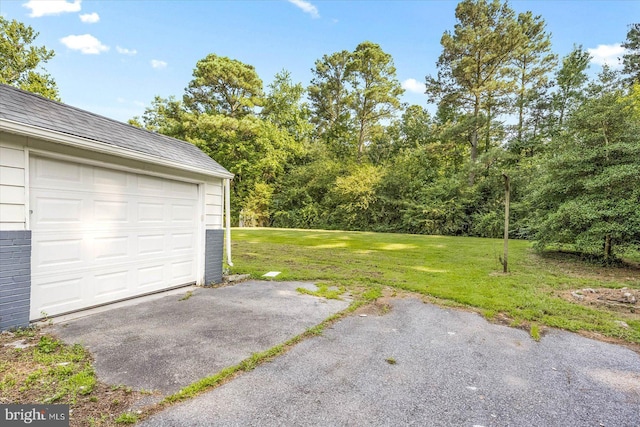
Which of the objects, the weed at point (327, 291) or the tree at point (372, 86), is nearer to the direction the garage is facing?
the weed

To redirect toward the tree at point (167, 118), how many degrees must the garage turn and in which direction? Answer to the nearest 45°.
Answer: approximately 135° to its left

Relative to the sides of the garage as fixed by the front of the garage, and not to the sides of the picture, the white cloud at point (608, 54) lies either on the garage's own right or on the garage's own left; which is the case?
on the garage's own left

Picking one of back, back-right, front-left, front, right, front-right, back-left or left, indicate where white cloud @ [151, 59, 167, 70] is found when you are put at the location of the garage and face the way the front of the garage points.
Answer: back-left

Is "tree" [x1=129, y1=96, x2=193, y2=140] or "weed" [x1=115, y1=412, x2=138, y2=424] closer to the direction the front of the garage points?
the weed

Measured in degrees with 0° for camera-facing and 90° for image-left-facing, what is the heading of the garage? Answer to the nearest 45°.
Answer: approximately 315°

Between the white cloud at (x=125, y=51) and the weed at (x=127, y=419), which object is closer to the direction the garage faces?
the weed

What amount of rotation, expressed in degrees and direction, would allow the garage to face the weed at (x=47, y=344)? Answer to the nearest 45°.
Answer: approximately 45° to its right
